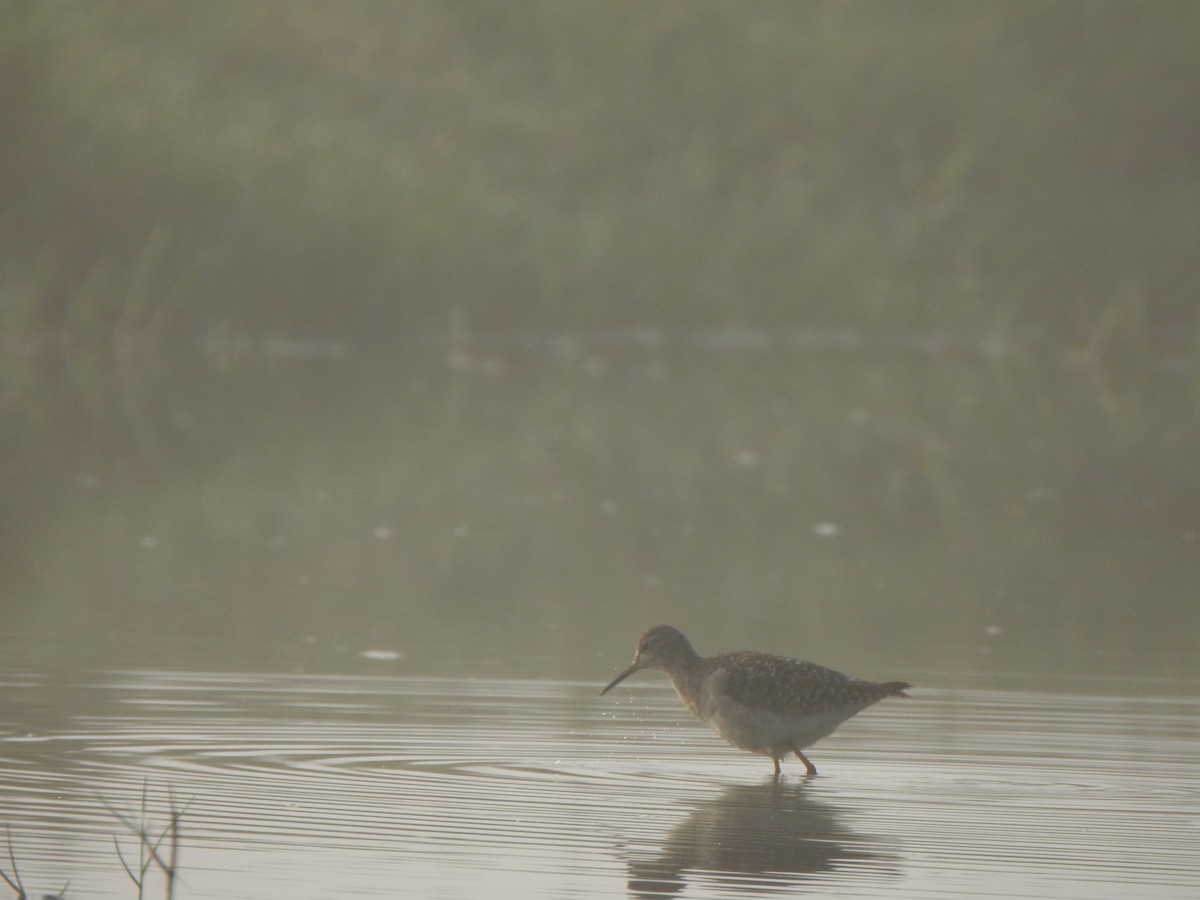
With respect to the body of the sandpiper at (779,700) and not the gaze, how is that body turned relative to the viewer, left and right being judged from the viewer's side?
facing to the left of the viewer

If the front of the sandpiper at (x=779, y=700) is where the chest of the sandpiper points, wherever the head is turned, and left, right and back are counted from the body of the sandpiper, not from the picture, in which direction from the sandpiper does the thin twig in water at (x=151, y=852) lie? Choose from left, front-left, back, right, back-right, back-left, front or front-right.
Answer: front-left
